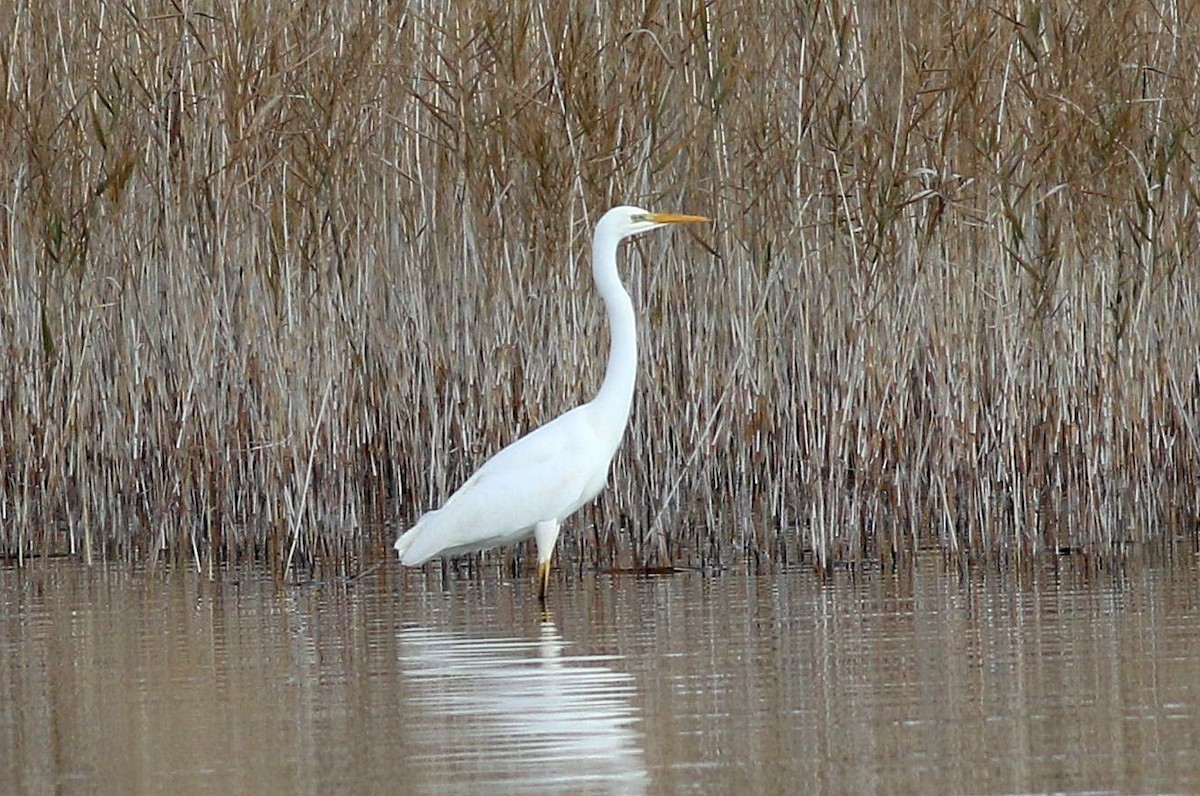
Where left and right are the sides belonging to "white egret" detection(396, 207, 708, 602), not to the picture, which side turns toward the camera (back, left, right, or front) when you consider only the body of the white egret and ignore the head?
right
